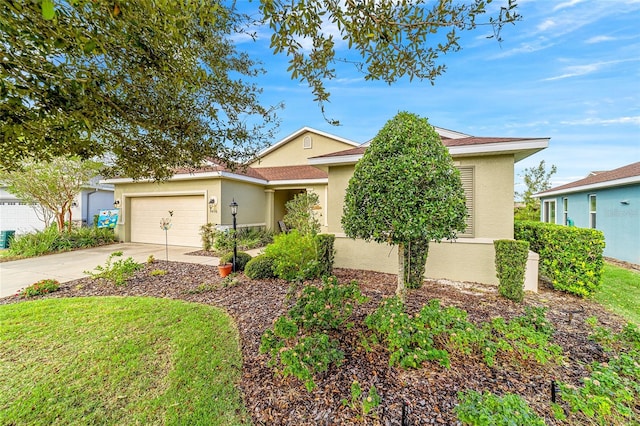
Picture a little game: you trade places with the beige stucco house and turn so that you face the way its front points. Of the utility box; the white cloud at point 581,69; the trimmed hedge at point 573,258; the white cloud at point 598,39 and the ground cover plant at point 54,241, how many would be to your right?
2

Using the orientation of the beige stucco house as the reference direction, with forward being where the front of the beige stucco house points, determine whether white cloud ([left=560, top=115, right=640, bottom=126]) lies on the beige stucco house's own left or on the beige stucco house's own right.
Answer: on the beige stucco house's own left

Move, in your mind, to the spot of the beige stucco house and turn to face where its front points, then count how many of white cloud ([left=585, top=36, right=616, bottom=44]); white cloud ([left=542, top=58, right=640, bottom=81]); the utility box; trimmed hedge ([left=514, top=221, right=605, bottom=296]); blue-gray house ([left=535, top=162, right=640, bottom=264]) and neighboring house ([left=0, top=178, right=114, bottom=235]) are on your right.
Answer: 2

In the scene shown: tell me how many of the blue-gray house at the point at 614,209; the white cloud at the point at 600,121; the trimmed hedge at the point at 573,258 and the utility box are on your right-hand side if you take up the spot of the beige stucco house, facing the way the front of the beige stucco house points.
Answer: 1

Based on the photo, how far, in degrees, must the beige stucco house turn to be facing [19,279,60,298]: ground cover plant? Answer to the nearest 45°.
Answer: approximately 45° to its right

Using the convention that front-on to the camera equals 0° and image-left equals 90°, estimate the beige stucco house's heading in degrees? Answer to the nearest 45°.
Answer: approximately 0°

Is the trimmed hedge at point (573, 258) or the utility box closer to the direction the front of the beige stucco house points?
the trimmed hedge

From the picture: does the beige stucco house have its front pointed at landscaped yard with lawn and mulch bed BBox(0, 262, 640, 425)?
yes

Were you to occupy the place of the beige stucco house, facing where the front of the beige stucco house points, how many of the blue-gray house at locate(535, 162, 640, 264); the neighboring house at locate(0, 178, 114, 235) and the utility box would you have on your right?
2

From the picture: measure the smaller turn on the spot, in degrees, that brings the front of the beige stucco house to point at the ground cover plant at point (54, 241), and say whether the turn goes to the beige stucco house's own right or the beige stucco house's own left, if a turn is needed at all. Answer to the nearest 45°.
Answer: approximately 90° to the beige stucco house's own right

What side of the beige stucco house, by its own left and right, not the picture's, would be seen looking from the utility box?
right

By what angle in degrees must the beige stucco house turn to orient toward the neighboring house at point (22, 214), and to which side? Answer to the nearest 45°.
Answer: approximately 90° to its right

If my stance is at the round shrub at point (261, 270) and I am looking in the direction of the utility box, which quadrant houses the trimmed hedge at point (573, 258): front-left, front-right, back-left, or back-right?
back-right

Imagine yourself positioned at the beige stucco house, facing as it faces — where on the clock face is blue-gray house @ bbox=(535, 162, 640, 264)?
The blue-gray house is roughly at 9 o'clock from the beige stucco house.

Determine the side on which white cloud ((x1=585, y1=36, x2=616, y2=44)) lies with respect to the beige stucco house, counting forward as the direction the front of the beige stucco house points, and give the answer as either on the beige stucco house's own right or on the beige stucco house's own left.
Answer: on the beige stucco house's own left
